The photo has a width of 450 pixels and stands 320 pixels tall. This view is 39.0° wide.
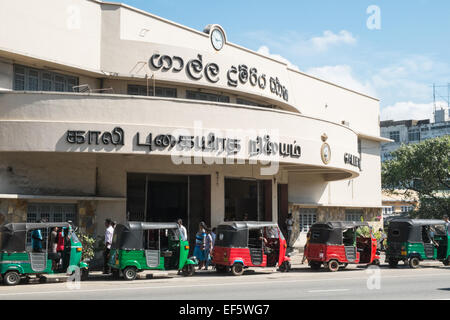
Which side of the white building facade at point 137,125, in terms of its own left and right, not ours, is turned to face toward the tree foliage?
left

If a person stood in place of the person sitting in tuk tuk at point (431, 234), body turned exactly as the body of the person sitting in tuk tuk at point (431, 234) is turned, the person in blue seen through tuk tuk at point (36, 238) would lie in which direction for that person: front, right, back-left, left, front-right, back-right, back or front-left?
back-right

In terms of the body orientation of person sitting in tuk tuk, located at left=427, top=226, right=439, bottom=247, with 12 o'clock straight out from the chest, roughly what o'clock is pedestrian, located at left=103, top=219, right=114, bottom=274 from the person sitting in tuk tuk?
The pedestrian is roughly at 5 o'clock from the person sitting in tuk tuk.

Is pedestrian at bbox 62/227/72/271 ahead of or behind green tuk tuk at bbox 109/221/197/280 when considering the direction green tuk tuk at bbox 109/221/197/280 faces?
behind

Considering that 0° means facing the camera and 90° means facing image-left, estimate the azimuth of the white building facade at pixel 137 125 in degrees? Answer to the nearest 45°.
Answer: approximately 315°

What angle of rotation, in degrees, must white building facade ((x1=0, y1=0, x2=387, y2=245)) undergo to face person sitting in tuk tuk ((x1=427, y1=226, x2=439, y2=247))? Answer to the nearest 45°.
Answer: approximately 45° to its left

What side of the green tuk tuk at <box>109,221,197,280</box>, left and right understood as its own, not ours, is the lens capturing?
right

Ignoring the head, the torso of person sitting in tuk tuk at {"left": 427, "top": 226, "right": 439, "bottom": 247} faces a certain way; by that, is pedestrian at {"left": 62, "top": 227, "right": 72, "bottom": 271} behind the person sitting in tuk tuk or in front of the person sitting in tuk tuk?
behind
